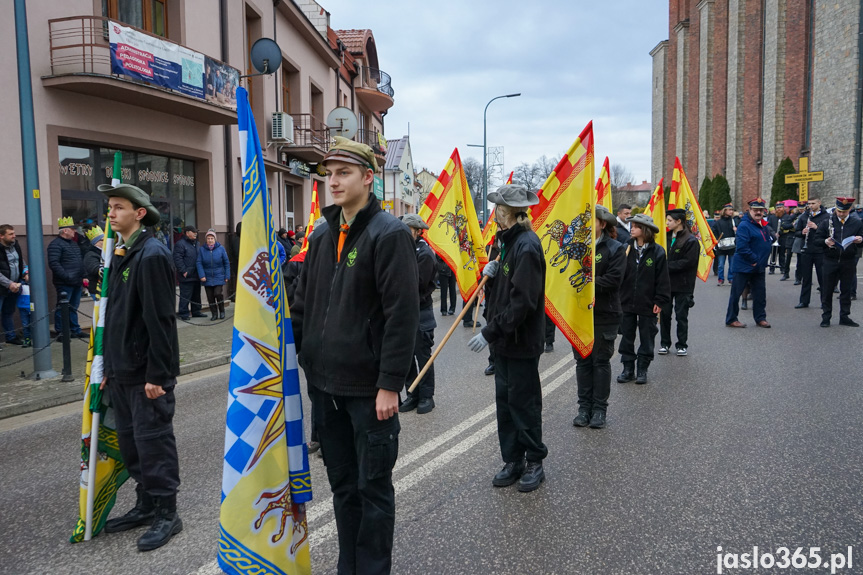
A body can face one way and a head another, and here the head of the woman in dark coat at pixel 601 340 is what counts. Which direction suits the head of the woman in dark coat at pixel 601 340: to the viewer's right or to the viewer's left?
to the viewer's left

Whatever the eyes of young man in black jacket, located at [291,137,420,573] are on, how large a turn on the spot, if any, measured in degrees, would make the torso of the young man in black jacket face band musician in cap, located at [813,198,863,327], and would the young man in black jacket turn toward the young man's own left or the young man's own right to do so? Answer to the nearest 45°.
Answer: approximately 180°

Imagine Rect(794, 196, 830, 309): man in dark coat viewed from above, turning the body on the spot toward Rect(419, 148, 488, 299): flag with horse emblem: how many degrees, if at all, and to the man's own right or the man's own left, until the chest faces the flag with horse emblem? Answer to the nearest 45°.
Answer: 0° — they already face it

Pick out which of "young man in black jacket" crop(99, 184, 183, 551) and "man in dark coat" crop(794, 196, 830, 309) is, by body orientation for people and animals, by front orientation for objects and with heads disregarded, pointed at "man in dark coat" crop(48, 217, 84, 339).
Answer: "man in dark coat" crop(794, 196, 830, 309)

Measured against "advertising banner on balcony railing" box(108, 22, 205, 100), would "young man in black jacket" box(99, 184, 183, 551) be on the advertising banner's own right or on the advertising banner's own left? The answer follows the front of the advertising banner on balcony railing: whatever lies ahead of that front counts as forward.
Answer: on the advertising banner's own right
